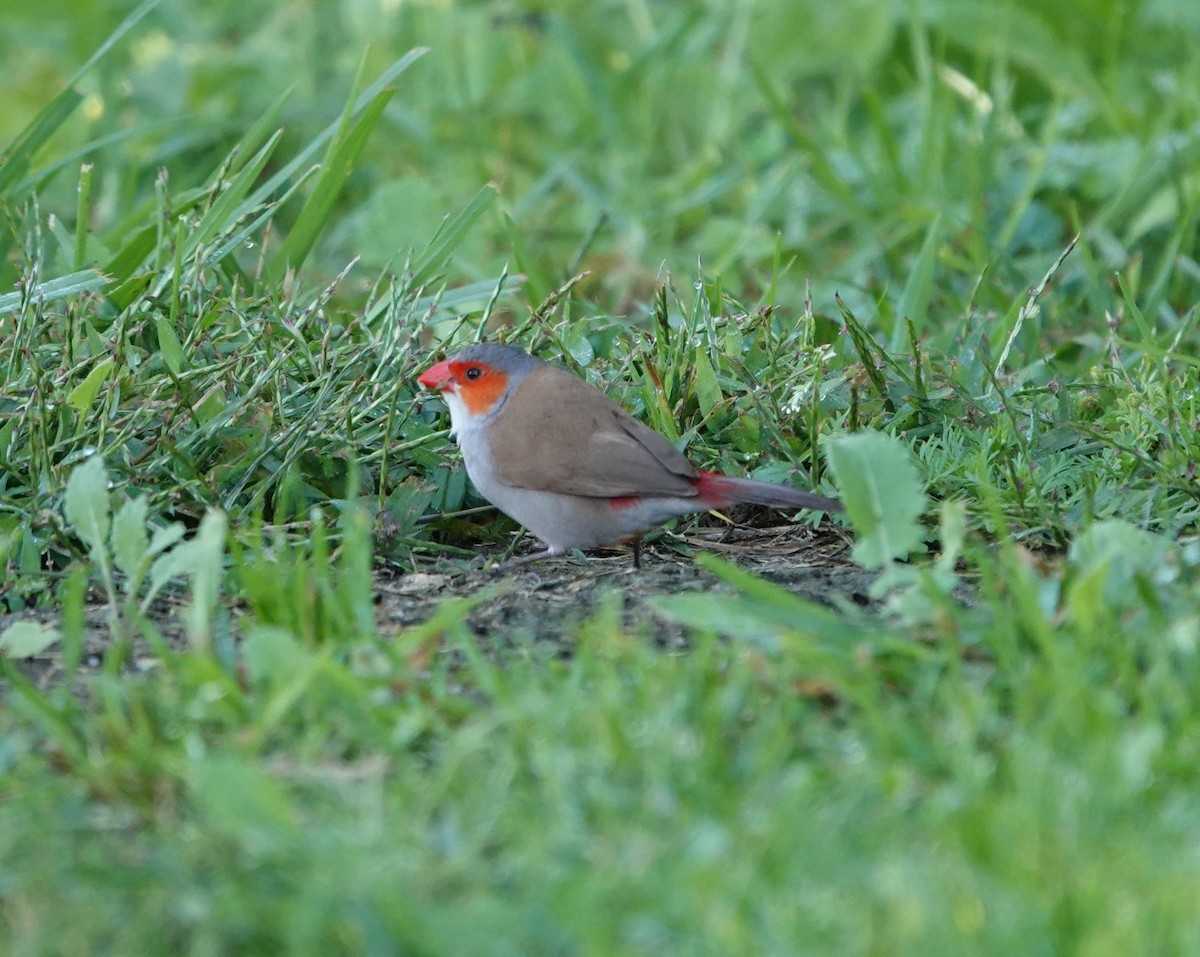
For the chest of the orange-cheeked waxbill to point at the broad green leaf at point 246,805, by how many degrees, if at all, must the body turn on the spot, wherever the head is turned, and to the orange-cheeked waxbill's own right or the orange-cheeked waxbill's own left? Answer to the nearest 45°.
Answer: approximately 90° to the orange-cheeked waxbill's own left

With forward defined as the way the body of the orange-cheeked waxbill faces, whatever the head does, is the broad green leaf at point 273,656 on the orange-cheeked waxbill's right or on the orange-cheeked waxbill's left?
on the orange-cheeked waxbill's left

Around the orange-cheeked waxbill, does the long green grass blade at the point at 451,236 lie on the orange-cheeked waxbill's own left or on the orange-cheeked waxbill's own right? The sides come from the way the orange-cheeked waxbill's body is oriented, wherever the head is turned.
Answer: on the orange-cheeked waxbill's own right

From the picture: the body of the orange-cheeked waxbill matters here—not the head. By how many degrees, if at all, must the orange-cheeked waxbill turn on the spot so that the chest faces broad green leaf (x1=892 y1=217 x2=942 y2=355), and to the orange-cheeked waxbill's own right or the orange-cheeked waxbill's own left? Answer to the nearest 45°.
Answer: approximately 135° to the orange-cheeked waxbill's own right

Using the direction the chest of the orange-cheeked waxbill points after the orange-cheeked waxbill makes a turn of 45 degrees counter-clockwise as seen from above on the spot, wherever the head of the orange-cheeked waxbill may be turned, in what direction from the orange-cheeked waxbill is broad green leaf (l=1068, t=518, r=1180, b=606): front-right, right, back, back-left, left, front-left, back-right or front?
left

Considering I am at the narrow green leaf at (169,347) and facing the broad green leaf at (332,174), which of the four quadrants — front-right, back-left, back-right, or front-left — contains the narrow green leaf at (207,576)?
back-right

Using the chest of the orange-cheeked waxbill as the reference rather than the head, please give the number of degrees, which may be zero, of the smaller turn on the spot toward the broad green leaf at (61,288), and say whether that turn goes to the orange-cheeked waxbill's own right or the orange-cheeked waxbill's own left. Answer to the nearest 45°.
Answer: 0° — it already faces it

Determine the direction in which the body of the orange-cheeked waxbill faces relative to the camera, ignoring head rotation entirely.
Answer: to the viewer's left

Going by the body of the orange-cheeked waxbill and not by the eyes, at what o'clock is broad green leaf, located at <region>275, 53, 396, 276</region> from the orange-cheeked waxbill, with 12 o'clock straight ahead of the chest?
The broad green leaf is roughly at 2 o'clock from the orange-cheeked waxbill.

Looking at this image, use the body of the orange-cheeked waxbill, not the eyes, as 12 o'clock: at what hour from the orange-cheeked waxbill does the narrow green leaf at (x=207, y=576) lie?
The narrow green leaf is roughly at 10 o'clock from the orange-cheeked waxbill.
